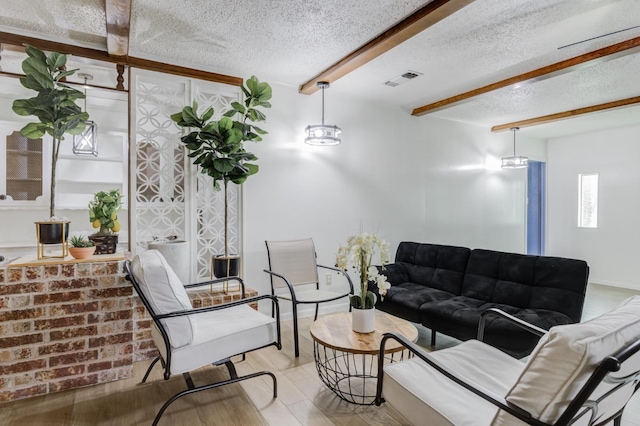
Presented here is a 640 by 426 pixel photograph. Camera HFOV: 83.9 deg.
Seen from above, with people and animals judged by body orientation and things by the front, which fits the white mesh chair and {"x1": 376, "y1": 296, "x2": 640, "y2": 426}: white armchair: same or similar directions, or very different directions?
very different directions

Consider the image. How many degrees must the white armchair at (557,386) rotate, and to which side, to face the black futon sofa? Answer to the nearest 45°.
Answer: approximately 45° to its right

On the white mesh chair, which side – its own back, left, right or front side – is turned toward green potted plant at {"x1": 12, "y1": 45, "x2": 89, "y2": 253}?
right

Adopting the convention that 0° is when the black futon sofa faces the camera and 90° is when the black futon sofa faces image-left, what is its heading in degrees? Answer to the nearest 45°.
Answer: approximately 45°

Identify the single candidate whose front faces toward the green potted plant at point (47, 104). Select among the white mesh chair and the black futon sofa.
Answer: the black futon sofa

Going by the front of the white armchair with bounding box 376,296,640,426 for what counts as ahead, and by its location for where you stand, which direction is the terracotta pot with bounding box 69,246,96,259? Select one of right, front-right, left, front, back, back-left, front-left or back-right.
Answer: front-left

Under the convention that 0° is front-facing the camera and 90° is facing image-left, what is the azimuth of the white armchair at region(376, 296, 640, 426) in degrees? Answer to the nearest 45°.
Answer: approximately 135°

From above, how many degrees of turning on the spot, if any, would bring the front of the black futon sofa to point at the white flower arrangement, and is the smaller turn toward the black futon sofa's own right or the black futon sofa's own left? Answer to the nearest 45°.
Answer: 0° — it already faces it

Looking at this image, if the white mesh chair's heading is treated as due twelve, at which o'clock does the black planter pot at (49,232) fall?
The black planter pot is roughly at 3 o'clock from the white mesh chair.

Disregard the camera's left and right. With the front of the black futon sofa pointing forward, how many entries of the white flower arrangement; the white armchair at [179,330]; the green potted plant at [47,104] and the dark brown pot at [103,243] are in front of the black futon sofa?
4

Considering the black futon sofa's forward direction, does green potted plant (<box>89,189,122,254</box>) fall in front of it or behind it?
in front

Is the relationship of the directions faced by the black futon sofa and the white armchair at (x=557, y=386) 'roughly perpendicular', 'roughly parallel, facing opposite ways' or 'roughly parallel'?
roughly perpendicular

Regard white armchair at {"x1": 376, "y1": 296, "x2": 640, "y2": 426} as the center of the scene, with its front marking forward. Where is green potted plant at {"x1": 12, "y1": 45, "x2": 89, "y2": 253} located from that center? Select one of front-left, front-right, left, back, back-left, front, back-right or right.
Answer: front-left
